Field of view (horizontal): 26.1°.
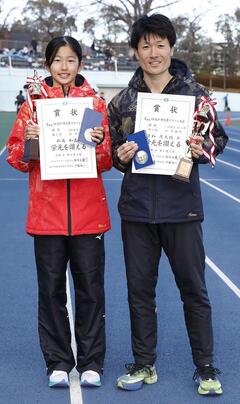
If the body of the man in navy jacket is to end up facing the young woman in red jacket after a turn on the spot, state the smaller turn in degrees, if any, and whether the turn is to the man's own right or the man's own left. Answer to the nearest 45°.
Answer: approximately 90° to the man's own right

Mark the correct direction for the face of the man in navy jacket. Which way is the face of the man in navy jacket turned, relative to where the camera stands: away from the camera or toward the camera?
toward the camera

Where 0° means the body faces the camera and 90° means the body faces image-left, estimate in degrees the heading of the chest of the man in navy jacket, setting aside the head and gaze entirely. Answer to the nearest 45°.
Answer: approximately 0°

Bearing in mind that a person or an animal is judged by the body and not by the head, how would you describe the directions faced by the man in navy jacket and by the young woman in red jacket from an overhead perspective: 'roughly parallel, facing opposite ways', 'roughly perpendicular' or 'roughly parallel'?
roughly parallel

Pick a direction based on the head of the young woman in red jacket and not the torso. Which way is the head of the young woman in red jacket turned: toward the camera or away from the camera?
toward the camera

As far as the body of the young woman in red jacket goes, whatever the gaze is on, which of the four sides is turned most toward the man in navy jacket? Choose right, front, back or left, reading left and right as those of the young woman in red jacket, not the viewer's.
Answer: left

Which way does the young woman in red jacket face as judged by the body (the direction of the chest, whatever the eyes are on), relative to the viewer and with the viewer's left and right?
facing the viewer

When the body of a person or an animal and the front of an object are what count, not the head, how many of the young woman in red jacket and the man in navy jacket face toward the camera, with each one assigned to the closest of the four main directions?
2
